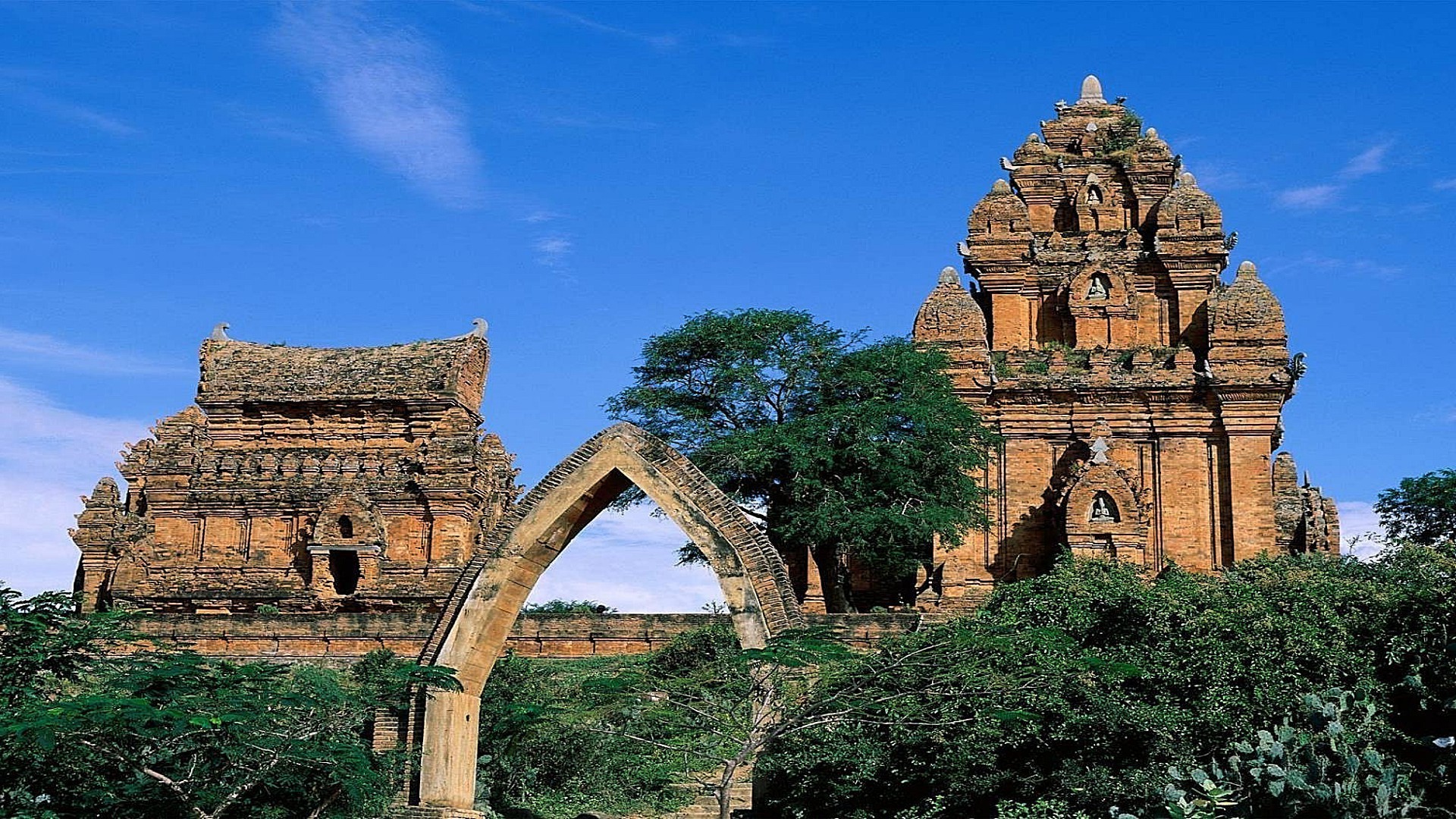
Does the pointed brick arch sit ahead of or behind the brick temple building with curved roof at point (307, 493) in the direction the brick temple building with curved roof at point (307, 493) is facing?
ahead

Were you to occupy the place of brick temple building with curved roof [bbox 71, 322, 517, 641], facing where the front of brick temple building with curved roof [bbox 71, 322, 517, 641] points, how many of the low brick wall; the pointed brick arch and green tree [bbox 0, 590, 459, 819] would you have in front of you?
3

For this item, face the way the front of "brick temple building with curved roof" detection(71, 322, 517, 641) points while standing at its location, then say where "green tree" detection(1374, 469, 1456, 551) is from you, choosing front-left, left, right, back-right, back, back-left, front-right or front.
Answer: left

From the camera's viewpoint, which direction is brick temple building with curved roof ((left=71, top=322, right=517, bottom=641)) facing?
toward the camera

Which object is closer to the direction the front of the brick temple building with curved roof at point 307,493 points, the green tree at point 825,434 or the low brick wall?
the low brick wall

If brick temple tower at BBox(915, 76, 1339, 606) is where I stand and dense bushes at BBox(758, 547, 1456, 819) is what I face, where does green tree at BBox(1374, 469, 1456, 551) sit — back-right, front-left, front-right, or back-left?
back-left

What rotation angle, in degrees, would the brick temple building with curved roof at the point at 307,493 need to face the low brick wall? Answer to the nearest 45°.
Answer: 0° — it already faces it

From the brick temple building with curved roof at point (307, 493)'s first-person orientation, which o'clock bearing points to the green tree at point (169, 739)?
The green tree is roughly at 12 o'clock from the brick temple building with curved roof.

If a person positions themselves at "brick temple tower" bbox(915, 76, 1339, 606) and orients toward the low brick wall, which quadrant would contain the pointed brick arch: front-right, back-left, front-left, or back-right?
front-left

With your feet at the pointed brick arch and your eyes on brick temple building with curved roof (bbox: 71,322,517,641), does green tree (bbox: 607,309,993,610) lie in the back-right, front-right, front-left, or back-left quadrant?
front-right

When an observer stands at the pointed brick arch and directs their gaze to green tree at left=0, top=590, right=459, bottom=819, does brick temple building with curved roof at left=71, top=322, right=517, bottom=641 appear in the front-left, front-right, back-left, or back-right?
front-right

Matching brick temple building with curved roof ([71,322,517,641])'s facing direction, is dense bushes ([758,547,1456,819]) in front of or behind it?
in front

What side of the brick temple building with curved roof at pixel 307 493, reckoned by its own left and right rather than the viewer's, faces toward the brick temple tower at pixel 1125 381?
left

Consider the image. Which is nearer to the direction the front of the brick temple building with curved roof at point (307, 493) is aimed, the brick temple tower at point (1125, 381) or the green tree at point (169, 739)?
the green tree

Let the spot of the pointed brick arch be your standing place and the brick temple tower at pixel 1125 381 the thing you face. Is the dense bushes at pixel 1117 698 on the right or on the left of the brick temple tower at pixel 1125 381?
right
